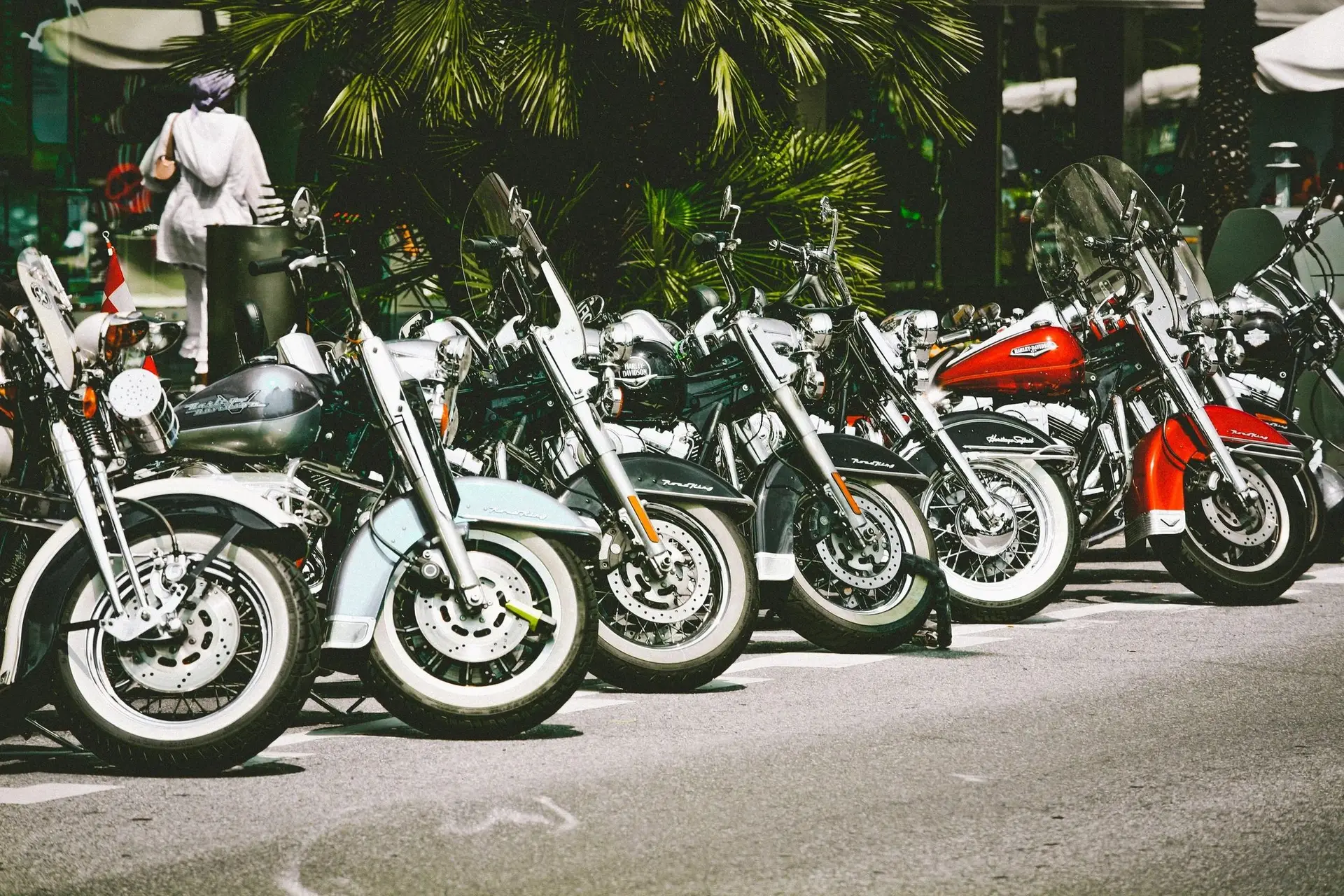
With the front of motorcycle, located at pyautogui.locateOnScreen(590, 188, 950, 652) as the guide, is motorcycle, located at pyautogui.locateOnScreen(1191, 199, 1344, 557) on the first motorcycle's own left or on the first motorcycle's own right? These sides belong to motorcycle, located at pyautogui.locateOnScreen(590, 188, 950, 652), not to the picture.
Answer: on the first motorcycle's own left

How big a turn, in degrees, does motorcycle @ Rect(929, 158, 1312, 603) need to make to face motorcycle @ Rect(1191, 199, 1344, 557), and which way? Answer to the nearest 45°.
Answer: approximately 90° to its left

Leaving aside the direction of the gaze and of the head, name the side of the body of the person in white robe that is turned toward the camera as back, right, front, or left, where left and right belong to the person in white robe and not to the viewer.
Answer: back

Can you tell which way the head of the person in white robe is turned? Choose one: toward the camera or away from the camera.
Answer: away from the camera

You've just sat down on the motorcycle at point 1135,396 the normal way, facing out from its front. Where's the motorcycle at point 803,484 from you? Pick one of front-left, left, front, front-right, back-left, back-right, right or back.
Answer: right

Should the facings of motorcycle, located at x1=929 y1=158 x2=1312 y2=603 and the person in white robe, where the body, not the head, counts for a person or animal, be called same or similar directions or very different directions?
very different directions

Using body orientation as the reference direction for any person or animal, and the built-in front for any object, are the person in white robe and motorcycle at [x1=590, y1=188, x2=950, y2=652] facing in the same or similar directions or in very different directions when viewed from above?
very different directions

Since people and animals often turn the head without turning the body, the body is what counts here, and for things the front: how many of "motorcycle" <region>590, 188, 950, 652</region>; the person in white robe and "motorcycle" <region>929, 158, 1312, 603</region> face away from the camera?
1

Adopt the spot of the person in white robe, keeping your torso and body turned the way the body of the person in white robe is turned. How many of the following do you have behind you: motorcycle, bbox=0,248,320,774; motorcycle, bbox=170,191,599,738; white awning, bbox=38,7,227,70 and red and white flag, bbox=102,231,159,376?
3

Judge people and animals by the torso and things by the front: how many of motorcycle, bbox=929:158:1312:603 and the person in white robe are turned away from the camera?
1

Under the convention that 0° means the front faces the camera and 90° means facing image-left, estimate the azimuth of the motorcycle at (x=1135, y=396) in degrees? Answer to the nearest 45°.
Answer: approximately 315°

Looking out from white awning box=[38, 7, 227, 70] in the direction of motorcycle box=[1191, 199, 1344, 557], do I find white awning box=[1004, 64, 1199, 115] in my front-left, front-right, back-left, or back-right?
front-left

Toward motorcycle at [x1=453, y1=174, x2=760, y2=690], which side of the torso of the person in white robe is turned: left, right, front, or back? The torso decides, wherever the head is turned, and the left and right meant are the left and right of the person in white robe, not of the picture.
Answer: back
